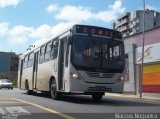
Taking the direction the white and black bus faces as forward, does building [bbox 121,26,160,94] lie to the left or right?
on its left

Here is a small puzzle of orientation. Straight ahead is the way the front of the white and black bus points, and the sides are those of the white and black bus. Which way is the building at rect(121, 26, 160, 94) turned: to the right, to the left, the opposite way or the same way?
to the right

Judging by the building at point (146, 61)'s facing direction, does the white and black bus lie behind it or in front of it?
in front

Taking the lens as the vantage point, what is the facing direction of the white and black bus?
facing the viewer and to the right of the viewer

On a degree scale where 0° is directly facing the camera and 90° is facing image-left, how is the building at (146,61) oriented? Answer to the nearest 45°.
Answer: approximately 45°

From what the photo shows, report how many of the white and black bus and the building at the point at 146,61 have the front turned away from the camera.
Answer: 0
